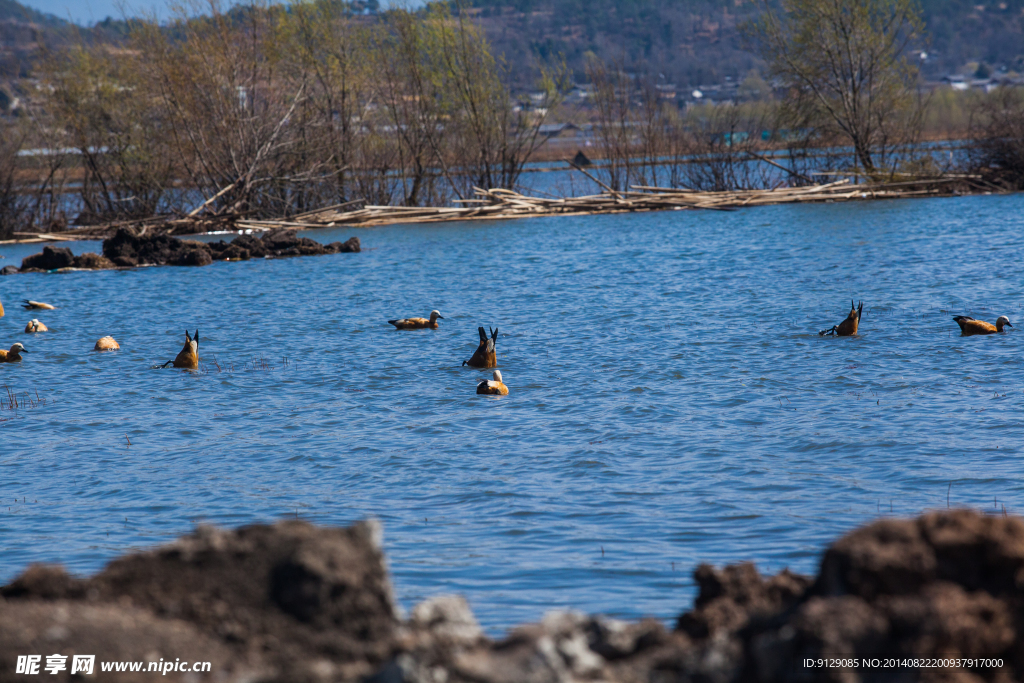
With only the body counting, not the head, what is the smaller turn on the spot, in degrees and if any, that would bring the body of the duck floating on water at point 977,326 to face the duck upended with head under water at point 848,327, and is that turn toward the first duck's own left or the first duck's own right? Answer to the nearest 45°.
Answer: approximately 180°

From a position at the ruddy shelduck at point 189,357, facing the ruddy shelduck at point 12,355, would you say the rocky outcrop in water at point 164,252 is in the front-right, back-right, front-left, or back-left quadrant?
front-right

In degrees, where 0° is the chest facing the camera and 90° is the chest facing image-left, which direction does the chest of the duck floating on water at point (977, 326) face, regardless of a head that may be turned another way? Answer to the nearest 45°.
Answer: approximately 270°

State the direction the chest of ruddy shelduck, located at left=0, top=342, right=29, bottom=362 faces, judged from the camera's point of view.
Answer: to the viewer's right

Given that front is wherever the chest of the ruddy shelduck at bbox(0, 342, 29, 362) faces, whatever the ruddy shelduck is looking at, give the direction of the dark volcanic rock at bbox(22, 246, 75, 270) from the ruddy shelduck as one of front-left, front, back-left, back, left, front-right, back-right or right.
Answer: left

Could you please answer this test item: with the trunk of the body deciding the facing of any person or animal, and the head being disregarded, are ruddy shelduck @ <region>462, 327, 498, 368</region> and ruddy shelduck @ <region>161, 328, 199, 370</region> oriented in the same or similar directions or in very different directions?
same or similar directions

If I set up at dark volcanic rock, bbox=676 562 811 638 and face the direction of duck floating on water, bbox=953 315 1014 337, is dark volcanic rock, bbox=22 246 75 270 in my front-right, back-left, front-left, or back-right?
front-left

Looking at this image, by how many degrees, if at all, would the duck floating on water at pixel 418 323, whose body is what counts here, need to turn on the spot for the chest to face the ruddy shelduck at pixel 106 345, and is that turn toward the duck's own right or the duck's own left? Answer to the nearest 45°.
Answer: approximately 180°

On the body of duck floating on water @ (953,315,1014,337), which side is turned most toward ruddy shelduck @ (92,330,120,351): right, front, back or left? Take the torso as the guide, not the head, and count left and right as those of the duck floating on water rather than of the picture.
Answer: back
